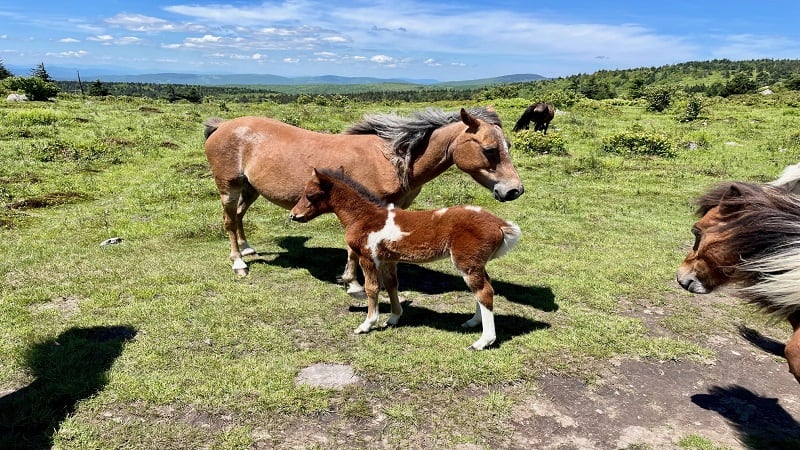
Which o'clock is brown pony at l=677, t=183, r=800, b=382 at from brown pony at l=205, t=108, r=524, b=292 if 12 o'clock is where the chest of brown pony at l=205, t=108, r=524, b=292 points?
brown pony at l=677, t=183, r=800, b=382 is roughly at 2 o'clock from brown pony at l=205, t=108, r=524, b=292.

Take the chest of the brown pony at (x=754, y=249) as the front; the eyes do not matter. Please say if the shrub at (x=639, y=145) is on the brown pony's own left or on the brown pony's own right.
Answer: on the brown pony's own right

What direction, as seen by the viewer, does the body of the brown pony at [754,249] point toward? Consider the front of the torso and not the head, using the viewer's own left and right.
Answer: facing to the left of the viewer

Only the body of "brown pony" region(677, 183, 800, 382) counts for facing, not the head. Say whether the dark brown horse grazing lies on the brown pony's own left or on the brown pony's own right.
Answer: on the brown pony's own right

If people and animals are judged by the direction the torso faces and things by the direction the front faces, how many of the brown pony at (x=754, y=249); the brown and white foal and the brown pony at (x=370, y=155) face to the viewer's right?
1

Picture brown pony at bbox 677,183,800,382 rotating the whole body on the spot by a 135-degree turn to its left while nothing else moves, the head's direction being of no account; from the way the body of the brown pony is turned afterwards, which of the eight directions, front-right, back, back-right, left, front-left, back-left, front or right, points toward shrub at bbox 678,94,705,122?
back-left

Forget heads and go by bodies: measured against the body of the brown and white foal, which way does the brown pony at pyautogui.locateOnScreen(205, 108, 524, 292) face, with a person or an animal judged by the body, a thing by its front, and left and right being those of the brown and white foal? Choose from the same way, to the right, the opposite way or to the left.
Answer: the opposite way

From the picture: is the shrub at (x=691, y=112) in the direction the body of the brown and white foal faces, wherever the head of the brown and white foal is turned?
no

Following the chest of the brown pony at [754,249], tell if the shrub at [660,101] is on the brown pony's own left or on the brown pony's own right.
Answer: on the brown pony's own right

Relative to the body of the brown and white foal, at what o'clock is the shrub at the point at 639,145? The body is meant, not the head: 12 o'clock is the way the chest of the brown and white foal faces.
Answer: The shrub is roughly at 4 o'clock from the brown and white foal.

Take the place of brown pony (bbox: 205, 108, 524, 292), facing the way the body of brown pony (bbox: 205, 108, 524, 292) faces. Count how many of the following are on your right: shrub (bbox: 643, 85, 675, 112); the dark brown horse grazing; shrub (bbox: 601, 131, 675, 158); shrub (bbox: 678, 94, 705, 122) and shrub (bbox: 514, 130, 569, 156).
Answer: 0

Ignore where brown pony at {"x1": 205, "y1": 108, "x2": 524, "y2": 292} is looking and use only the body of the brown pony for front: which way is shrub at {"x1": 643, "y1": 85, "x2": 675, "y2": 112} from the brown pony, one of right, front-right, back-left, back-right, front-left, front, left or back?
front-left

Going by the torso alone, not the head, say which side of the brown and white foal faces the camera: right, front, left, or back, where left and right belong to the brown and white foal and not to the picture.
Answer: left

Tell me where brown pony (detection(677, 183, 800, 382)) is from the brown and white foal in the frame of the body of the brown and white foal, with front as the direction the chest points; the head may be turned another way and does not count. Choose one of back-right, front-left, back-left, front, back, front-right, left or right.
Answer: back-left

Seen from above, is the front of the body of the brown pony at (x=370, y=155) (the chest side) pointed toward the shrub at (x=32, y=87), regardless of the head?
no

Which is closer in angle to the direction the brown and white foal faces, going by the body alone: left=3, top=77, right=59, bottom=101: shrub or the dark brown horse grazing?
the shrub

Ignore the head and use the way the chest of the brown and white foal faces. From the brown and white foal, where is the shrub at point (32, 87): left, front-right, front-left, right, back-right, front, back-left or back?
front-right

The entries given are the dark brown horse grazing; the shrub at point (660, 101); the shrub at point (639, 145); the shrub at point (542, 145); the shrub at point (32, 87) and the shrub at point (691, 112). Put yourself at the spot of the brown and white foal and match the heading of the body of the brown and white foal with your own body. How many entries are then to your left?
0

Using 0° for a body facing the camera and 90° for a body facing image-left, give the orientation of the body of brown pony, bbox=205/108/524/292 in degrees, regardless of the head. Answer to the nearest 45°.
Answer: approximately 270°
